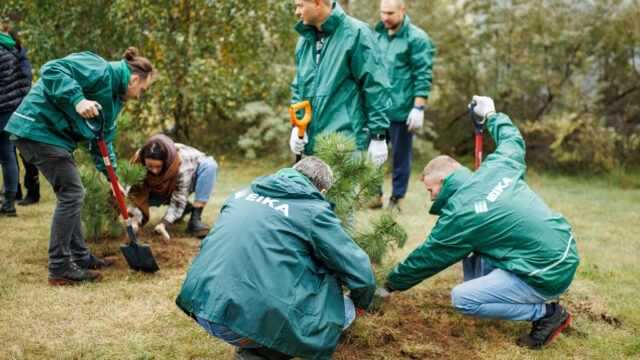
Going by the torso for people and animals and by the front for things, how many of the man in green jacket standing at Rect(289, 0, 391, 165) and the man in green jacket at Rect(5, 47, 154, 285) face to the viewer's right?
1

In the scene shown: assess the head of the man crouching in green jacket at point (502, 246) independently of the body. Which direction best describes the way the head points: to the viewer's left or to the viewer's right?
to the viewer's left

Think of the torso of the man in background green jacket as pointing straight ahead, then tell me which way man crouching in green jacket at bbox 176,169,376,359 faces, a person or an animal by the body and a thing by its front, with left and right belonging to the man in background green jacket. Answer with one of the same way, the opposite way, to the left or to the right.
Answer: the opposite way

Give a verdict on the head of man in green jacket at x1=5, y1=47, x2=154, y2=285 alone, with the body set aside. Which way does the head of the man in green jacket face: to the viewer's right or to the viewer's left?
to the viewer's right

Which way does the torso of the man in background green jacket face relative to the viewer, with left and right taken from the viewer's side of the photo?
facing the viewer and to the left of the viewer

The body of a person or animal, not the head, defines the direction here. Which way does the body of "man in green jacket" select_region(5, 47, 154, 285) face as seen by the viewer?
to the viewer's right

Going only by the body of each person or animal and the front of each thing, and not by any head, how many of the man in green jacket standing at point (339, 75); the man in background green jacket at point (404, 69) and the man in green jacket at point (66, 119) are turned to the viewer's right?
1

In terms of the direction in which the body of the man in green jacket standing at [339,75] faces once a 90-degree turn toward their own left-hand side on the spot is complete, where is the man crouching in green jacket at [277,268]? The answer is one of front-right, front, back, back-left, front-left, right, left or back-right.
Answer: front-right

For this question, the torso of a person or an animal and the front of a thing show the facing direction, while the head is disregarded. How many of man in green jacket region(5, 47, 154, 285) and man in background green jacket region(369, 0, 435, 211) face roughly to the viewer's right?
1

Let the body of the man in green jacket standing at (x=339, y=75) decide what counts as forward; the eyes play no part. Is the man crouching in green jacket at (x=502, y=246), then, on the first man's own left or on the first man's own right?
on the first man's own left

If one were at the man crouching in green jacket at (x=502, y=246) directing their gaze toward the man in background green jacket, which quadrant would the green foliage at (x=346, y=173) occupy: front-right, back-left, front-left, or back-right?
front-left

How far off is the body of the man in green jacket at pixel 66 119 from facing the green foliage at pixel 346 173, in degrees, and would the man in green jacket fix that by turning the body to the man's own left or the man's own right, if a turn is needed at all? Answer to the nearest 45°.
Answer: approximately 45° to the man's own right
